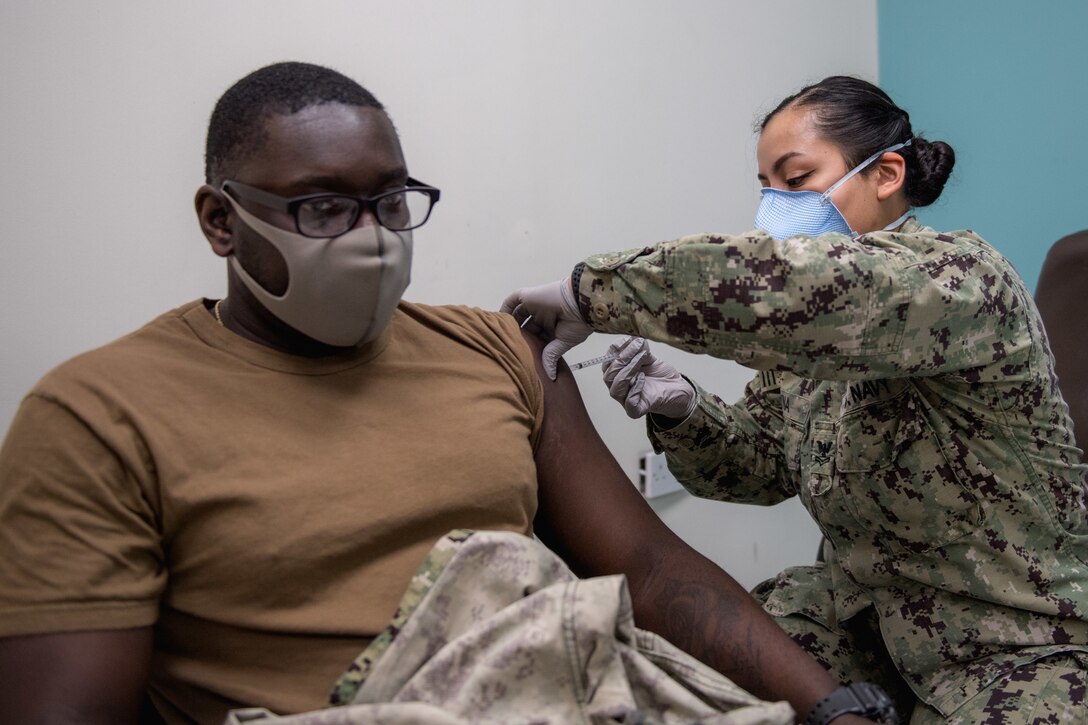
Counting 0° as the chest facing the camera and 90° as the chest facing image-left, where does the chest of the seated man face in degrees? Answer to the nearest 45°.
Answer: approximately 315°

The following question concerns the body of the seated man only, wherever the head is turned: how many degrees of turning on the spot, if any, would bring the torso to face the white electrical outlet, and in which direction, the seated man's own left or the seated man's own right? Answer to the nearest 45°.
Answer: approximately 90° to the seated man's own left
